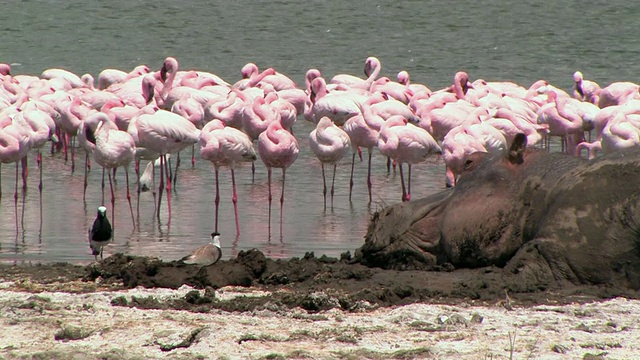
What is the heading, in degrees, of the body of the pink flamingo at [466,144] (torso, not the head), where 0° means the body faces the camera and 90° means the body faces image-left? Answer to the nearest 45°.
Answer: approximately 90°

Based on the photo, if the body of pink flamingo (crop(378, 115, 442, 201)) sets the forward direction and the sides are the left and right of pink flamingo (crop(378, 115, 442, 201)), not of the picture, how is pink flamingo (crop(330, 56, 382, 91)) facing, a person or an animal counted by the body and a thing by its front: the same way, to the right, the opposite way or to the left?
the opposite way

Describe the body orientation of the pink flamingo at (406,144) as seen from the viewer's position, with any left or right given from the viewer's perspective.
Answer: facing to the left of the viewer

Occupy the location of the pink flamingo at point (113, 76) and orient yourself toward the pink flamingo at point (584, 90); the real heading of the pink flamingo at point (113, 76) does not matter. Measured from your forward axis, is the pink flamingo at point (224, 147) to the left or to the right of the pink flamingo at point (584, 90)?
right

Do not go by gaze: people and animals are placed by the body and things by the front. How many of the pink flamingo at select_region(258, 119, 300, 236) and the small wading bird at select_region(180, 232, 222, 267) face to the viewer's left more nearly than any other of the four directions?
0

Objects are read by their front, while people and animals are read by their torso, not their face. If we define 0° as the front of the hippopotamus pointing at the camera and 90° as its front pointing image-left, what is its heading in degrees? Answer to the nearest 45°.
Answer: approximately 90°

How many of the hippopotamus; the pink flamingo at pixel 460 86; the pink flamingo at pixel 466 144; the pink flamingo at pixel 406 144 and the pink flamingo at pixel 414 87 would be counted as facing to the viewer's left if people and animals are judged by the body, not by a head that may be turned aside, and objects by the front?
4

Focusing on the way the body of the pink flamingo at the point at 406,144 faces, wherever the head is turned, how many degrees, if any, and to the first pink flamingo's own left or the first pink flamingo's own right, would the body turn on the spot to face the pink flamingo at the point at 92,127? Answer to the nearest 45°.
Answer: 0° — it already faces it

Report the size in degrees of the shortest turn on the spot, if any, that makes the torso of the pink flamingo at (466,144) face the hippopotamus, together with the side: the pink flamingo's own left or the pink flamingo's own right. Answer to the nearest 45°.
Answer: approximately 90° to the pink flamingo's own left
